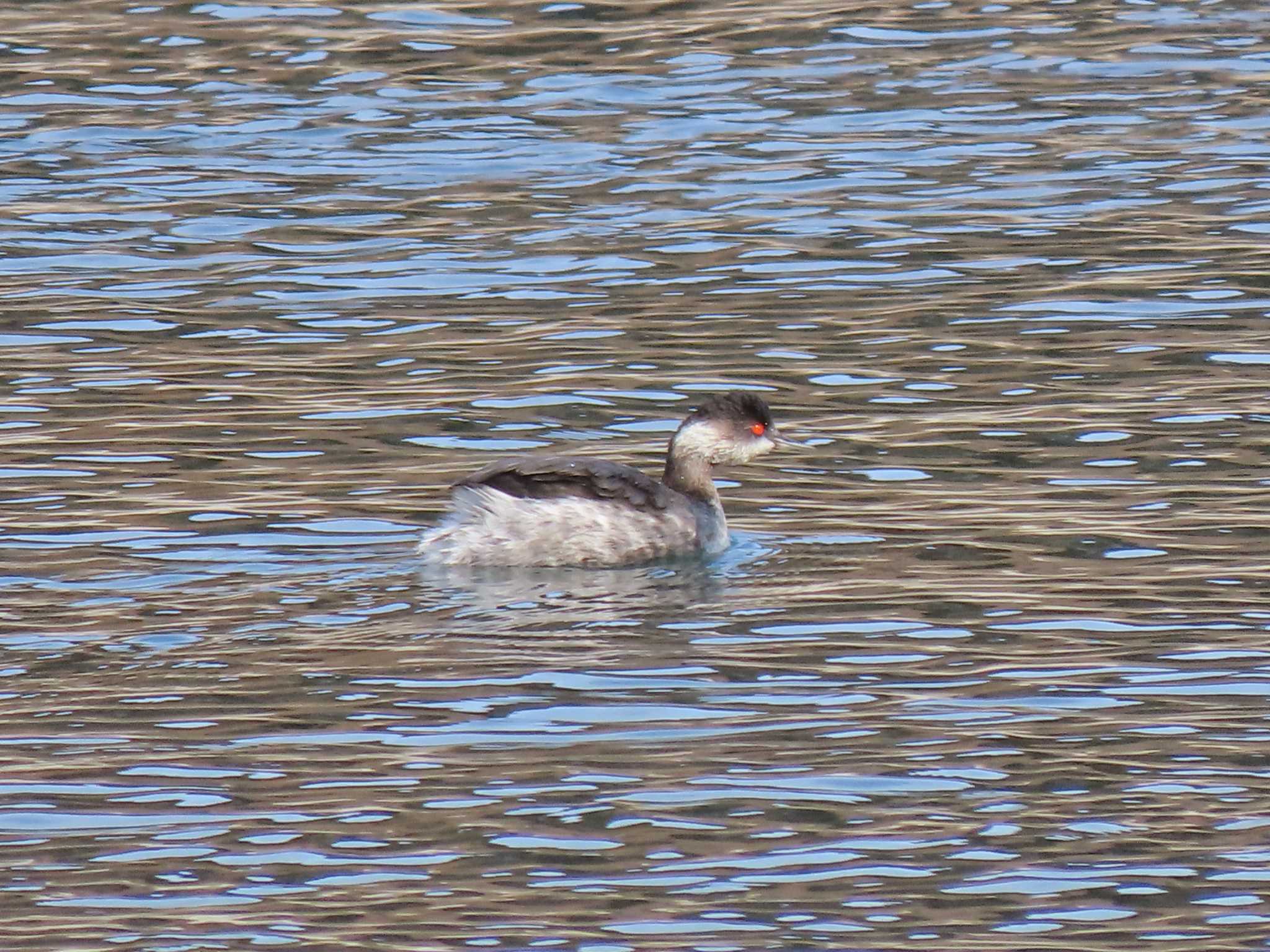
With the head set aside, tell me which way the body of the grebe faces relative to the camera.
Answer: to the viewer's right
